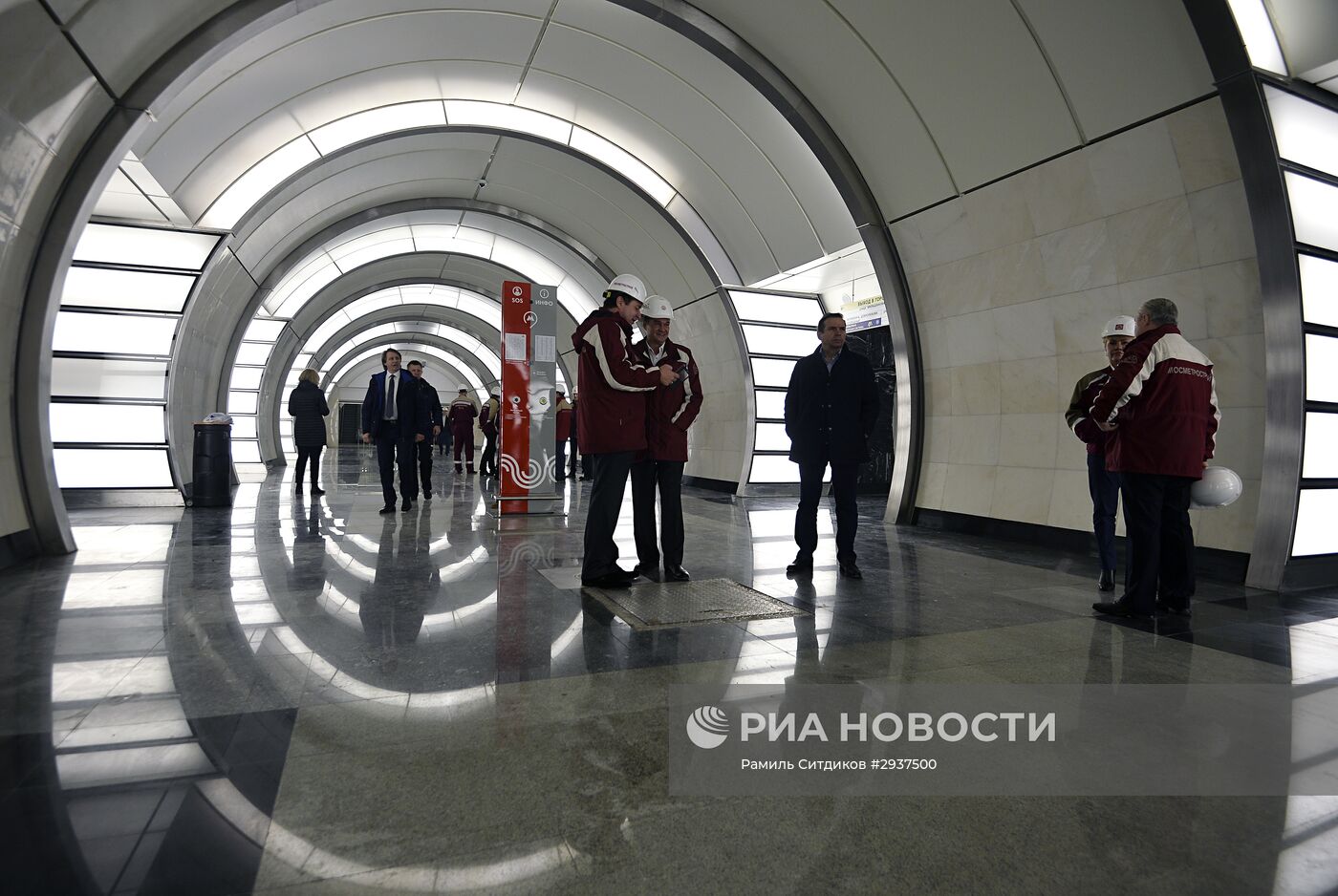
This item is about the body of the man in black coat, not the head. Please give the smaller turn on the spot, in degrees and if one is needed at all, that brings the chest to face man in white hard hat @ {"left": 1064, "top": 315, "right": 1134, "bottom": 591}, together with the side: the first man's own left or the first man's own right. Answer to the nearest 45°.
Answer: approximately 90° to the first man's own left

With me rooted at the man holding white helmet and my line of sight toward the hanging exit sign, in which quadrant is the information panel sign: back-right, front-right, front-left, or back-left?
front-left

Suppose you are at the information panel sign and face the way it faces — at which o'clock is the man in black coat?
The man in black coat is roughly at 11 o'clock from the information panel sign.

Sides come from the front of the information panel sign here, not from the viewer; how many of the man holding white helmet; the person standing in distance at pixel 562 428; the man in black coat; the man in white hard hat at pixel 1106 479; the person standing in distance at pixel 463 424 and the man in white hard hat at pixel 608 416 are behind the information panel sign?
2

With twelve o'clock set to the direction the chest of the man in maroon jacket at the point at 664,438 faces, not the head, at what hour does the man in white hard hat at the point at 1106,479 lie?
The man in white hard hat is roughly at 9 o'clock from the man in maroon jacket.

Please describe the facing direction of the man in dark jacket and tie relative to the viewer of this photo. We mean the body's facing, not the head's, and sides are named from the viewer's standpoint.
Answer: facing the viewer

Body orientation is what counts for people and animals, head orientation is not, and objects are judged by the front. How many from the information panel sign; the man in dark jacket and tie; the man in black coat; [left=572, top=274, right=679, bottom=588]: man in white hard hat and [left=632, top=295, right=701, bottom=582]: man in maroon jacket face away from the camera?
0

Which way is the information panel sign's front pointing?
toward the camera

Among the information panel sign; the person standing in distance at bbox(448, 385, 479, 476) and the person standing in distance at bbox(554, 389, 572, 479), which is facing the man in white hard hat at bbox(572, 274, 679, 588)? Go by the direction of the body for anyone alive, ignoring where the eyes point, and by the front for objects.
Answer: the information panel sign

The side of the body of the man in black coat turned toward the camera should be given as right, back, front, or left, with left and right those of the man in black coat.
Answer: front

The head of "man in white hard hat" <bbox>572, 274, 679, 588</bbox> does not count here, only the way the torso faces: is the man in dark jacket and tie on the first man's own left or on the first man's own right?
on the first man's own left

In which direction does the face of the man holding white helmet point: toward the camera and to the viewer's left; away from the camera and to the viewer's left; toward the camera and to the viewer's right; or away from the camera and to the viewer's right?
away from the camera and to the viewer's left
